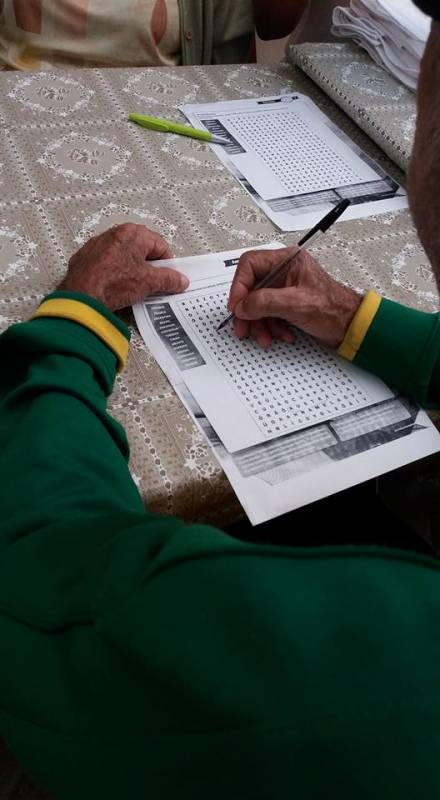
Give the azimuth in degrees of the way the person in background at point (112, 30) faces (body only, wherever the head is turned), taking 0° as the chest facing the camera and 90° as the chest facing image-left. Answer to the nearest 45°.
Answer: approximately 0°

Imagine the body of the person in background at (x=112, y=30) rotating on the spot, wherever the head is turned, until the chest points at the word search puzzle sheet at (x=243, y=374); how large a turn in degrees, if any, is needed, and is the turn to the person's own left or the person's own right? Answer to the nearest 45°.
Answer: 0° — they already face it

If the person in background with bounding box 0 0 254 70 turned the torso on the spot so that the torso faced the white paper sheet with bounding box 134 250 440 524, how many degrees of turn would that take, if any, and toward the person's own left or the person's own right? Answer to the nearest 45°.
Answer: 0° — they already face it
